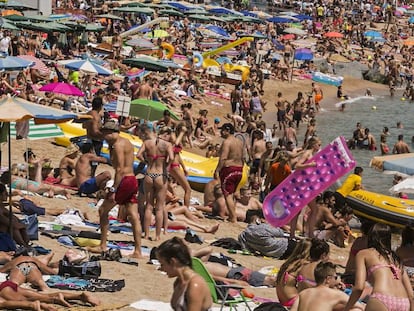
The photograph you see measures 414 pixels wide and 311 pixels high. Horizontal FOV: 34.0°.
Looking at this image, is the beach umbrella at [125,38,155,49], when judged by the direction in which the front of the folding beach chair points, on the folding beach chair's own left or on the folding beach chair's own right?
on the folding beach chair's own left

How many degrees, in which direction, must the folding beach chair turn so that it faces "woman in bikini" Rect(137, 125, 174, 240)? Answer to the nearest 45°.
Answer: approximately 90° to its left

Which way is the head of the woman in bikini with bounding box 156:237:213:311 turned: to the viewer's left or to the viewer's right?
to the viewer's left

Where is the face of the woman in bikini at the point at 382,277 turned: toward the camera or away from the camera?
away from the camera
